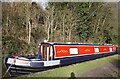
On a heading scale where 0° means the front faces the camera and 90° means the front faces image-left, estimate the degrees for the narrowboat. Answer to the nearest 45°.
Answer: approximately 45°
